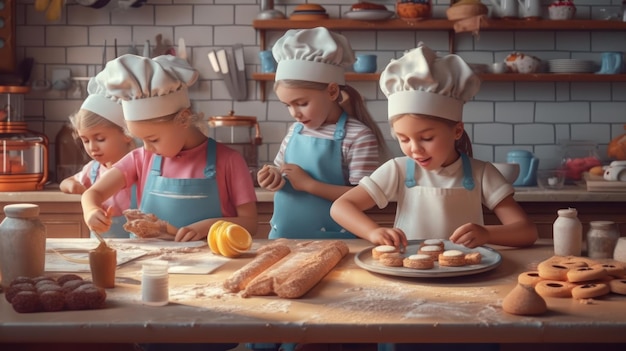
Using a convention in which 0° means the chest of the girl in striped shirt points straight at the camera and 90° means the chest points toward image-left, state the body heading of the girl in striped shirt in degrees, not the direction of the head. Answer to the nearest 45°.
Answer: approximately 45°

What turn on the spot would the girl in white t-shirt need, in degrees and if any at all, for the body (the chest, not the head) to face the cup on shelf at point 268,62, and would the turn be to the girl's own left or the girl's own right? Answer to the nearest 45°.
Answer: approximately 135° to the girl's own right

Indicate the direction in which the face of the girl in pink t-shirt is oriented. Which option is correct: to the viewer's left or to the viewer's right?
to the viewer's left

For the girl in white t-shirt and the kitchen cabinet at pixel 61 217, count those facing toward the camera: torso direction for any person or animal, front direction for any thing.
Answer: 2

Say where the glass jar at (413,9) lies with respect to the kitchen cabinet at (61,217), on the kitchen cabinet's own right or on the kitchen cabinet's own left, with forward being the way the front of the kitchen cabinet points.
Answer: on the kitchen cabinet's own left
